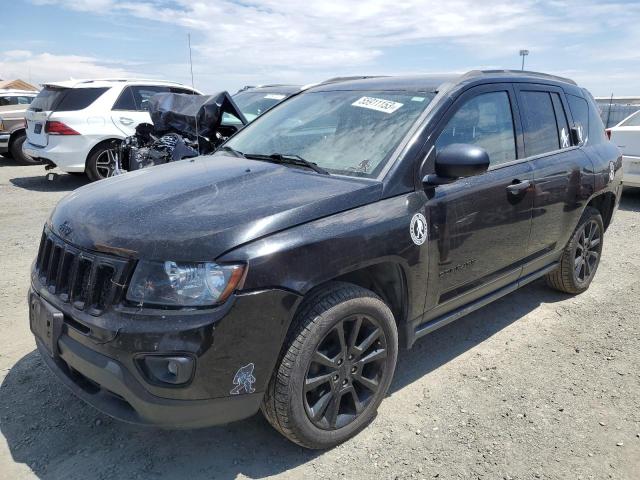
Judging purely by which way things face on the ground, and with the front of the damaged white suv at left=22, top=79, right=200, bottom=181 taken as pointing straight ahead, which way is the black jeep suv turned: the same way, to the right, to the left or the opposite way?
the opposite way

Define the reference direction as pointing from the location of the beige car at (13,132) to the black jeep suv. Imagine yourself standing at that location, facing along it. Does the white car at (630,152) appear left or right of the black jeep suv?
left

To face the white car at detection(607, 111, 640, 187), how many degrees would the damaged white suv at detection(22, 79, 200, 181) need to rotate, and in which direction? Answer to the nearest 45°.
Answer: approximately 90° to its right

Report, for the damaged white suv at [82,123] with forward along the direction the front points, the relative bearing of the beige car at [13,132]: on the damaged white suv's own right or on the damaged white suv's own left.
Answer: on the damaged white suv's own left

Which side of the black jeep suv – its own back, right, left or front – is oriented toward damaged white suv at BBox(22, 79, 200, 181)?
right

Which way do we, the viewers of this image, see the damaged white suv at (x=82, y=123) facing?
facing away from the viewer and to the right of the viewer

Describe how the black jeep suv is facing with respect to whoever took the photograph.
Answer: facing the viewer and to the left of the viewer

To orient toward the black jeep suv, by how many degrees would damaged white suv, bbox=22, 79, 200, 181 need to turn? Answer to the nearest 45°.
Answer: approximately 135° to its right

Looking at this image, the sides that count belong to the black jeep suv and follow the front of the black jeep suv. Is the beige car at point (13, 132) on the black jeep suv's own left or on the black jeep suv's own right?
on the black jeep suv's own right

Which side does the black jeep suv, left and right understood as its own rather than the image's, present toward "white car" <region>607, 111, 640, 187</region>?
back
